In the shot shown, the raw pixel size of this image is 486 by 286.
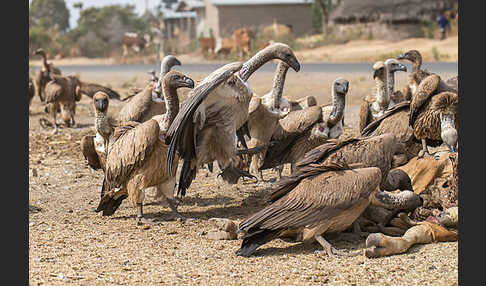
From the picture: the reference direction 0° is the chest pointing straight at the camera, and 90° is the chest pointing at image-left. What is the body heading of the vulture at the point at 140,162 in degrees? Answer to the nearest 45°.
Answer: approximately 270°

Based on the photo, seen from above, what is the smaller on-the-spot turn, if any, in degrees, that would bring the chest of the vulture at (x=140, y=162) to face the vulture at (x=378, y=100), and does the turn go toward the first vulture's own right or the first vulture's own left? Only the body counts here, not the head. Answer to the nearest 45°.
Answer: approximately 45° to the first vulture's own left

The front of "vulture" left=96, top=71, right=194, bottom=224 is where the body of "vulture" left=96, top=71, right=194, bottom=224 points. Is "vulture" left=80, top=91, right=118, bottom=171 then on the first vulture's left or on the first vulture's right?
on the first vulture's left

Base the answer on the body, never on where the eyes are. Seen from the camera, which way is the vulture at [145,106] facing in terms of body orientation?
to the viewer's right

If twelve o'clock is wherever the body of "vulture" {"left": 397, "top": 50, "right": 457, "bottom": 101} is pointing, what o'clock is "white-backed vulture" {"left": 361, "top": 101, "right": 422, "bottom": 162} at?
The white-backed vulture is roughly at 9 o'clock from the vulture.

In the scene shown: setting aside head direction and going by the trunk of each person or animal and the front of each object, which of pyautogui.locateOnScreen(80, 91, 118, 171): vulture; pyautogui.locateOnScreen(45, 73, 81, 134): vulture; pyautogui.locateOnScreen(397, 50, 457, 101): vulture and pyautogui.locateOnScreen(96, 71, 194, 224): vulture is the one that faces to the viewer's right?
pyautogui.locateOnScreen(96, 71, 194, 224): vulture

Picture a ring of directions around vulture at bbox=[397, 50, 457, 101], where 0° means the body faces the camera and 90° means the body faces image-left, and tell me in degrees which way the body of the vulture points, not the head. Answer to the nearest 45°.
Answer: approximately 90°

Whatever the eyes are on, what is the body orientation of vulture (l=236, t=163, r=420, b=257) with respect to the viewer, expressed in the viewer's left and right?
facing to the right of the viewer
